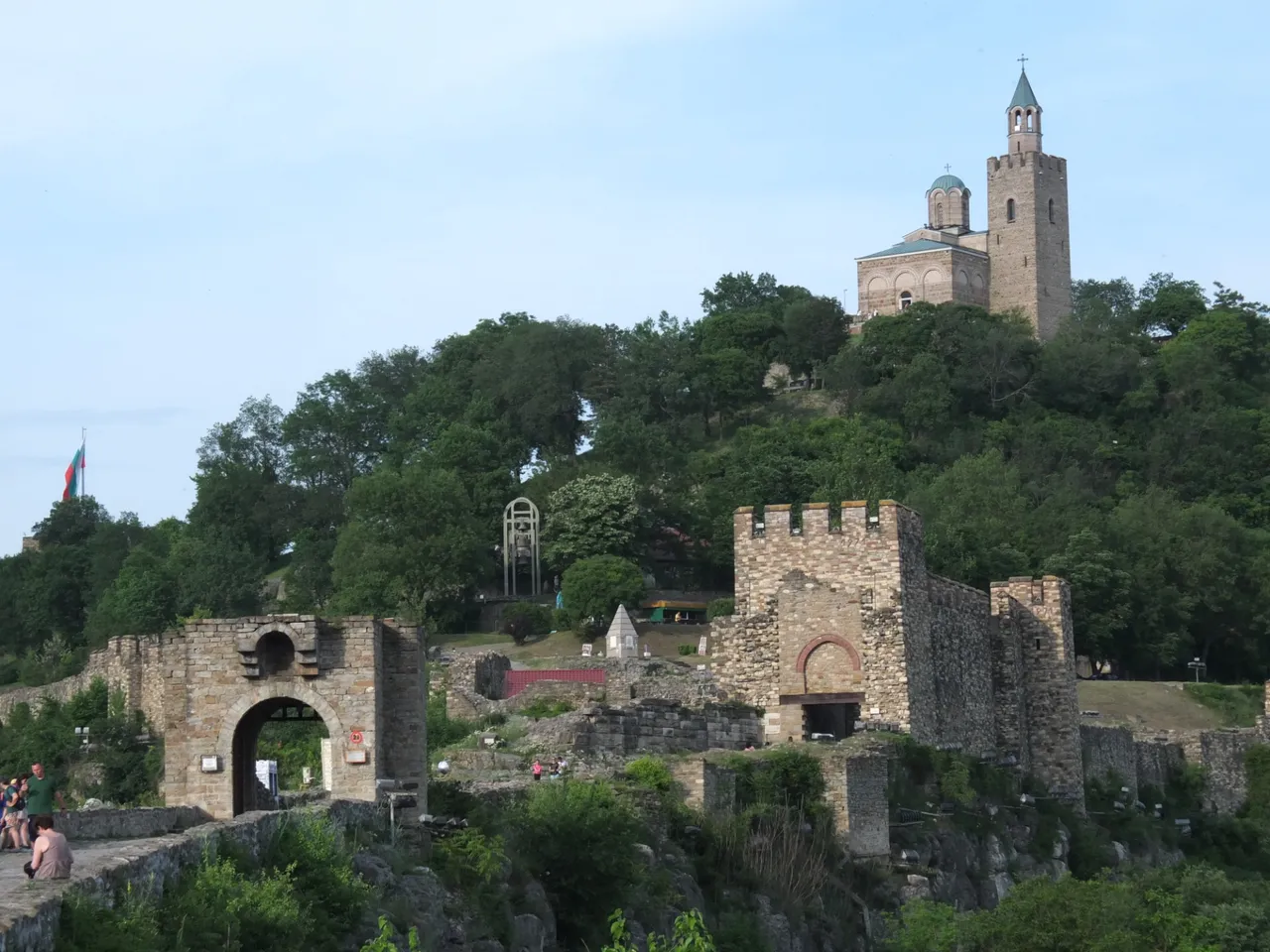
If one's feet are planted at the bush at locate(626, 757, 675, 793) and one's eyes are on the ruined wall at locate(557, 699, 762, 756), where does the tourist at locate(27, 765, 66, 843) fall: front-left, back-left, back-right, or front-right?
back-left

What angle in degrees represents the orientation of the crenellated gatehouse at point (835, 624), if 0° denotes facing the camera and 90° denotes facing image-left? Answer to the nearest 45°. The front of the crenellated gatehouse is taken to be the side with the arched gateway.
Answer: approximately 0°

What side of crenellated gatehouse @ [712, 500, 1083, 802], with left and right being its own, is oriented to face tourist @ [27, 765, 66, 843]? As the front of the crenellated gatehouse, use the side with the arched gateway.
front

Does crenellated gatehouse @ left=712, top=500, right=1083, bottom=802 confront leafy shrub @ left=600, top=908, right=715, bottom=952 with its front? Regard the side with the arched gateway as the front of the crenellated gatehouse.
yes

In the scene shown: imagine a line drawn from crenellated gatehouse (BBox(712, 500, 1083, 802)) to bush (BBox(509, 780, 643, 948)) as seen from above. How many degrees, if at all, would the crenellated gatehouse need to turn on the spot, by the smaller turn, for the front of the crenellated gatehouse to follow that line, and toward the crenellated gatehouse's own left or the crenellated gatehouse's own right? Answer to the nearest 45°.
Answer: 0° — it already faces it

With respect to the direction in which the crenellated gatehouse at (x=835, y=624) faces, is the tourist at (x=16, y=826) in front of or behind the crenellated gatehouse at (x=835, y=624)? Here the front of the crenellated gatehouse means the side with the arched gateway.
in front

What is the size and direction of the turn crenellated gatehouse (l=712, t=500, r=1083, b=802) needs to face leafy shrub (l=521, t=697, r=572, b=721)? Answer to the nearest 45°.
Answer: approximately 45° to its right

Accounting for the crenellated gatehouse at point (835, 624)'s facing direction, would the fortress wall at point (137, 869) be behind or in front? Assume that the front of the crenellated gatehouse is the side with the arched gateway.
in front

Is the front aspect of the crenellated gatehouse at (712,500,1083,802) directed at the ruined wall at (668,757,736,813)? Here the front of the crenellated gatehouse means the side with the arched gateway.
yes
